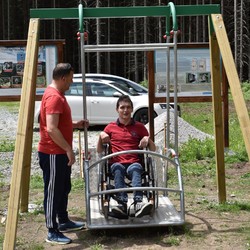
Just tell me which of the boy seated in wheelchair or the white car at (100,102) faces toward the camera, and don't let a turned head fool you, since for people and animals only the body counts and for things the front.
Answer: the boy seated in wheelchair

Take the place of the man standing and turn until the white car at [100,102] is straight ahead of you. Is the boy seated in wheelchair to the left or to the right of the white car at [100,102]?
right

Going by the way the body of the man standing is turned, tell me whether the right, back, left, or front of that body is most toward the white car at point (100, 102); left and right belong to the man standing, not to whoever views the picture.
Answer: left

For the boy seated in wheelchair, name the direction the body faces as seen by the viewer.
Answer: toward the camera

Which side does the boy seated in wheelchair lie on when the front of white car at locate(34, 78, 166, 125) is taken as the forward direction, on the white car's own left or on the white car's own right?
on the white car's own right

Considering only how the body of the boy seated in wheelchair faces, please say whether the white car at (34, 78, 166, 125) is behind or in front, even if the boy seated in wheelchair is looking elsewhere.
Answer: behind

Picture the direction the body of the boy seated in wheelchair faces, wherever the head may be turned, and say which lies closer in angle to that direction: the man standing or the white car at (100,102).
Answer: the man standing

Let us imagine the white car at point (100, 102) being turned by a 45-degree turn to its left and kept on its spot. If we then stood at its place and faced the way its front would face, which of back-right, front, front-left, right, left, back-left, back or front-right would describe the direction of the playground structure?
back-right

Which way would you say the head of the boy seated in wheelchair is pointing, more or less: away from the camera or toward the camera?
toward the camera

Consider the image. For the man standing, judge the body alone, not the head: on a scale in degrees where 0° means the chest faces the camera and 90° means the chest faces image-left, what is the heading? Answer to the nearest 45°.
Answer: approximately 270°

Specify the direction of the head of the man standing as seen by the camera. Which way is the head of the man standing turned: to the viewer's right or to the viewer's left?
to the viewer's right

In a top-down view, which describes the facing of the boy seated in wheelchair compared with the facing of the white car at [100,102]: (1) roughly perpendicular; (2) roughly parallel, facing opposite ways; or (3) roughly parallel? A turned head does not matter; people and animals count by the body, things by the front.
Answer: roughly perpendicular
